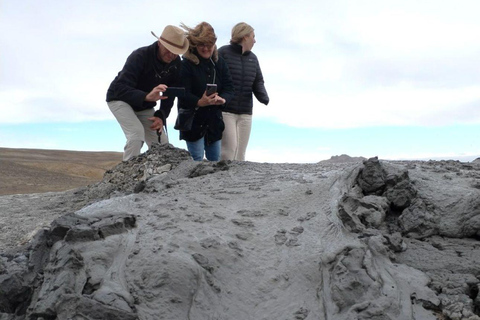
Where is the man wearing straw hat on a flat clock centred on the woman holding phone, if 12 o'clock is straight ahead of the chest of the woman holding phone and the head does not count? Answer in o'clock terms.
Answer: The man wearing straw hat is roughly at 3 o'clock from the woman holding phone.

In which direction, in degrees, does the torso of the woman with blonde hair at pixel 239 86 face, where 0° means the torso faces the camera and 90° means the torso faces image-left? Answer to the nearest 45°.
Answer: approximately 0°

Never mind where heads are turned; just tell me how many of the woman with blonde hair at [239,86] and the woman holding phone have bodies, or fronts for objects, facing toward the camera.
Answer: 2
